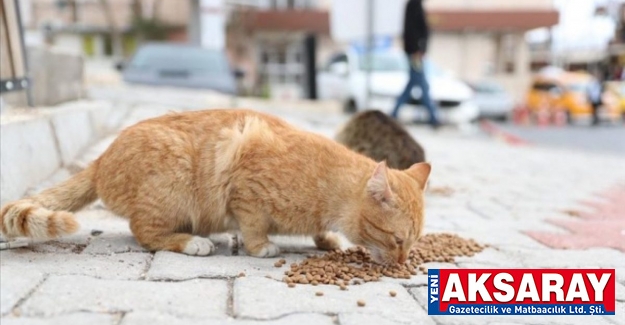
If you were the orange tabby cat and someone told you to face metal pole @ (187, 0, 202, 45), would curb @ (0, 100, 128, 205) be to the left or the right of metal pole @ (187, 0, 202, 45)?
left

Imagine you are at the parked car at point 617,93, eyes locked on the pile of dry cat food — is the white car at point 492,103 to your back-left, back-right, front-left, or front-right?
front-right

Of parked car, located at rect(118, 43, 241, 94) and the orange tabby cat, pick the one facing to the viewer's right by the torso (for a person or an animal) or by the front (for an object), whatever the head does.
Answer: the orange tabby cat

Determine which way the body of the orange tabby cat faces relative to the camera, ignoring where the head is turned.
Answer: to the viewer's right

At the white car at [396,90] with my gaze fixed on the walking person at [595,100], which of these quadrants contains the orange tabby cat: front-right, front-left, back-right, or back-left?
back-right
